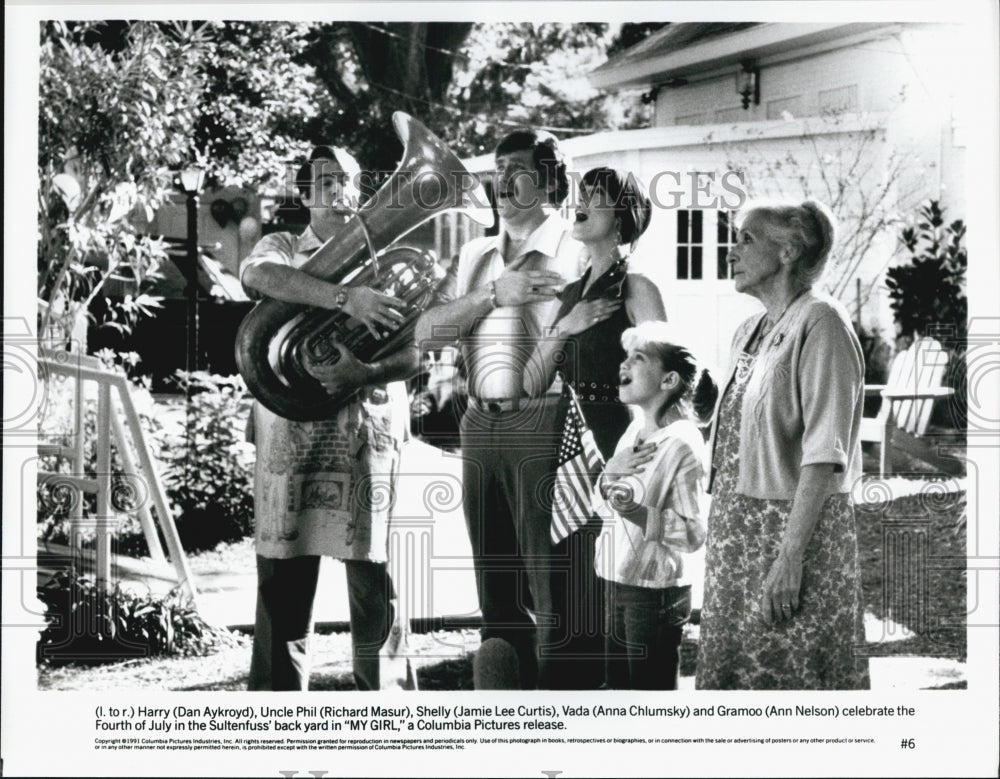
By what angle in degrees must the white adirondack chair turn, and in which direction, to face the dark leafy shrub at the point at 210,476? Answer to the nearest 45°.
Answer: approximately 45° to its right

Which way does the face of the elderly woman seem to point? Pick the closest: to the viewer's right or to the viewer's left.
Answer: to the viewer's left

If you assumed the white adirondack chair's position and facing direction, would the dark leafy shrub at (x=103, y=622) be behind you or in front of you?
in front

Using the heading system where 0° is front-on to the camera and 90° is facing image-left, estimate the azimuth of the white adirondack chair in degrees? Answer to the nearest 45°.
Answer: approximately 45°
